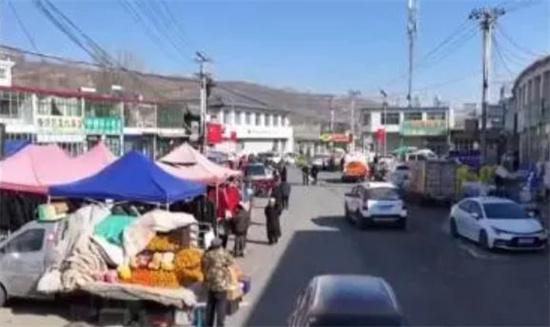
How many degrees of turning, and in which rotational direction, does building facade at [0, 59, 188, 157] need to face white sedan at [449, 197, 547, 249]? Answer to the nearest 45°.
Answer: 0° — it already faces it

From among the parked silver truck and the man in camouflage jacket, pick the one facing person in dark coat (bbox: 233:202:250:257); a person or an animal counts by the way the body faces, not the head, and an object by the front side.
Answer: the man in camouflage jacket

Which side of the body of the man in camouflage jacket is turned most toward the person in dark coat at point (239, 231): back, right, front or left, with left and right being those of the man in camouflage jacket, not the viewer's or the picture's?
front

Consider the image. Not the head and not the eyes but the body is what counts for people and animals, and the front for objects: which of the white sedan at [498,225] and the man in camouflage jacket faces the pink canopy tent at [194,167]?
the man in camouflage jacket

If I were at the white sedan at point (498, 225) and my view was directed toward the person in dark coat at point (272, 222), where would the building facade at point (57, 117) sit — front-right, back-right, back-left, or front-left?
front-right

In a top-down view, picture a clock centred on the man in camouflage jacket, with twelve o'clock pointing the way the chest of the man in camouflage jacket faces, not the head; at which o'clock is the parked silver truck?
The parked silver truck is roughly at 10 o'clock from the man in camouflage jacket.

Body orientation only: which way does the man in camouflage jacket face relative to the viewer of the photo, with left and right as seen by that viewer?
facing away from the viewer

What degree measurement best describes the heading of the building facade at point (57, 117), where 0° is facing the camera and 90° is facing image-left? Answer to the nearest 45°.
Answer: approximately 315°

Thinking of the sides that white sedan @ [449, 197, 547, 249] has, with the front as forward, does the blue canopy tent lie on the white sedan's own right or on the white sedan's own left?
on the white sedan's own right

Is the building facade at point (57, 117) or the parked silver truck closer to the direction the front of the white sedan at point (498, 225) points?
the parked silver truck

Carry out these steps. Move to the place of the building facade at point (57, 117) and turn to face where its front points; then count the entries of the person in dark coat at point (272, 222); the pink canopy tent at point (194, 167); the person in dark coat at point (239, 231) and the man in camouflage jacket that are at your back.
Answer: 0

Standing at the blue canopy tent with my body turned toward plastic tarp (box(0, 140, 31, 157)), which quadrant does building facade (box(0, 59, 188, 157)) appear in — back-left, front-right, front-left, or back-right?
front-right

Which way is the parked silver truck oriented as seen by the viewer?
to the viewer's left
